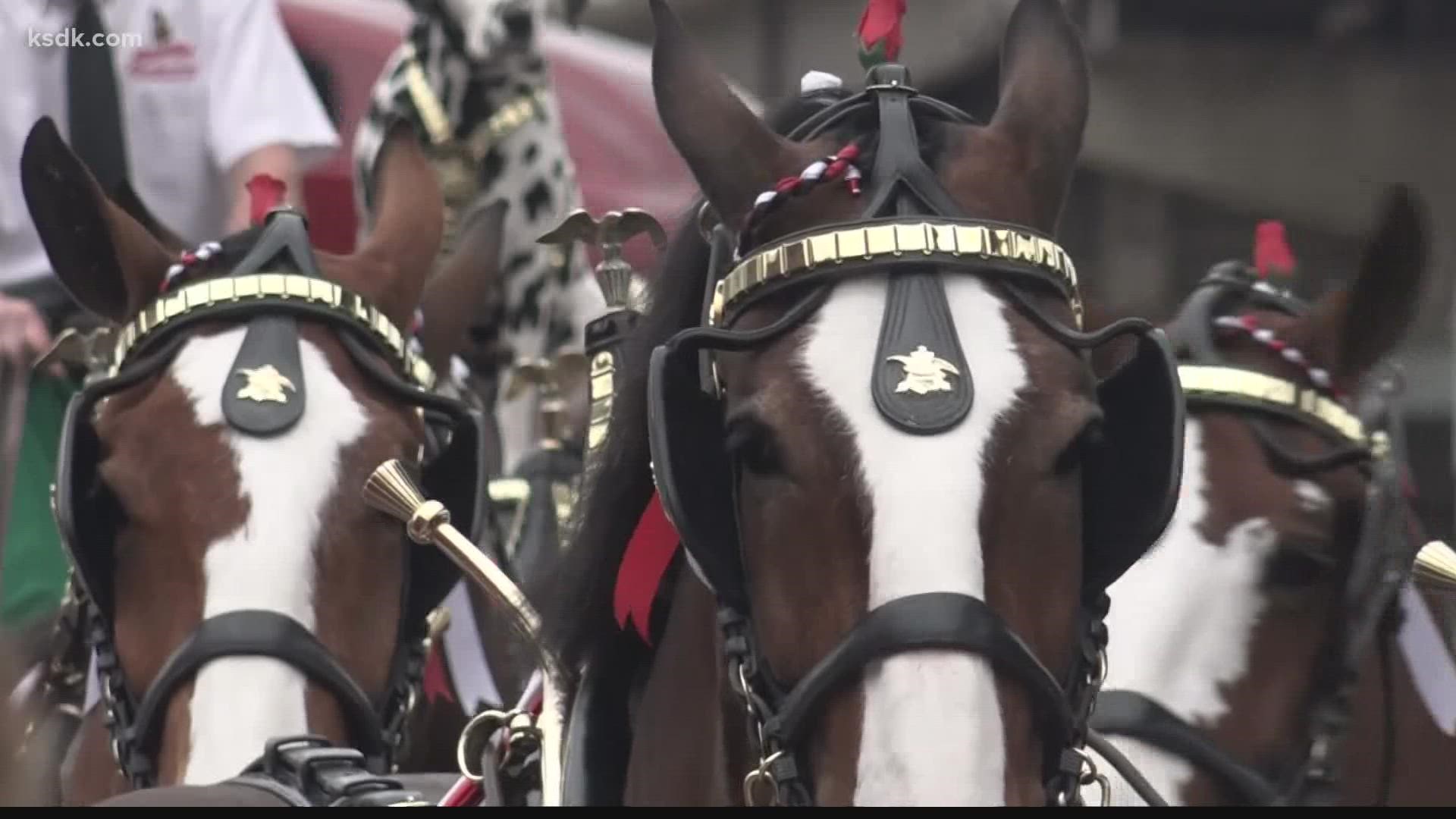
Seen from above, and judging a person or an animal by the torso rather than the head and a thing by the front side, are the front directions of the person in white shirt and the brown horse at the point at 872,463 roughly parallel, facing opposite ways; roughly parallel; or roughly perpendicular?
roughly parallel

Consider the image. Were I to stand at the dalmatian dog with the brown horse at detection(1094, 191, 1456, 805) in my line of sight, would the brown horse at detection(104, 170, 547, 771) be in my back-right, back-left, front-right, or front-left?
front-right

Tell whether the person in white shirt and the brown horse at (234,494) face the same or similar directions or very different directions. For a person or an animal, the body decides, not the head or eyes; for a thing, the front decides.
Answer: same or similar directions

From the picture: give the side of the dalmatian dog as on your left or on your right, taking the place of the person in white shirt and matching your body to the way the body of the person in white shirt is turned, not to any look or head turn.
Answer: on your left

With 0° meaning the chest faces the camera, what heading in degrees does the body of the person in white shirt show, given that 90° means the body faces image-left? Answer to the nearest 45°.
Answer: approximately 0°

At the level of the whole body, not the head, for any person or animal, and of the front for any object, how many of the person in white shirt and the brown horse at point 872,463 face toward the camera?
2

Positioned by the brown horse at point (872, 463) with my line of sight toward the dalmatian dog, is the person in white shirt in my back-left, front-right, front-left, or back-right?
front-left

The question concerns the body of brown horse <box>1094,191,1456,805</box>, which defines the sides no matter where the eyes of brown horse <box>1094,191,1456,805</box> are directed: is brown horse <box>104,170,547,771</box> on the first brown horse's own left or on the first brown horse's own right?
on the first brown horse's own right

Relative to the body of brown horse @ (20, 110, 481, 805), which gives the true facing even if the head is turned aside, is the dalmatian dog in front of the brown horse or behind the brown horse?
behind

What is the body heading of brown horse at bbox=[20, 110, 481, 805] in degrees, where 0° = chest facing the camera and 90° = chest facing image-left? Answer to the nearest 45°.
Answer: approximately 0°

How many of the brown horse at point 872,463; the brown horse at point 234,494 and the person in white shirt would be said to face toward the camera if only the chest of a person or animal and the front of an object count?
3

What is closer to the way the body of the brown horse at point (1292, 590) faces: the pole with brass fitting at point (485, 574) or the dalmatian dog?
the pole with brass fitting

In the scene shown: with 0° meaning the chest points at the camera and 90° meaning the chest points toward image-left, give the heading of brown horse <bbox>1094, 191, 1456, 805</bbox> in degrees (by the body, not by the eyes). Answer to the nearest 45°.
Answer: approximately 45°

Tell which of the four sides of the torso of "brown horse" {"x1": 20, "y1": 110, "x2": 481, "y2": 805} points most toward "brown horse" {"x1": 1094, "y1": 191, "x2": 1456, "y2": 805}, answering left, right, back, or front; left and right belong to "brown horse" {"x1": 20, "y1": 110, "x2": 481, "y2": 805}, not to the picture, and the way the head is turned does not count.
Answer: left

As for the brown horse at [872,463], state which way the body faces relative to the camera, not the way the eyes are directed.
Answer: toward the camera

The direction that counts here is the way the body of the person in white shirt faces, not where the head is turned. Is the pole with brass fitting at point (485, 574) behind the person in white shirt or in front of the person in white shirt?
in front
